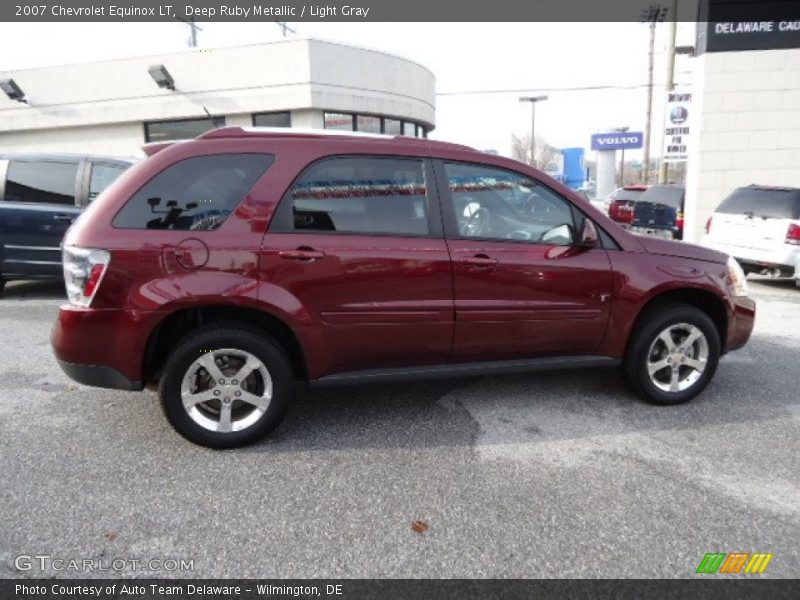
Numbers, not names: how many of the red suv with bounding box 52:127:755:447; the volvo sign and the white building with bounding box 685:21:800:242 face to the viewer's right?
1

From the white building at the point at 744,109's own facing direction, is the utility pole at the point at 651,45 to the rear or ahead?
to the rear

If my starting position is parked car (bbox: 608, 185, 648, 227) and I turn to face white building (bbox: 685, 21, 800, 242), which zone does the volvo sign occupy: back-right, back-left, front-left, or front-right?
back-left

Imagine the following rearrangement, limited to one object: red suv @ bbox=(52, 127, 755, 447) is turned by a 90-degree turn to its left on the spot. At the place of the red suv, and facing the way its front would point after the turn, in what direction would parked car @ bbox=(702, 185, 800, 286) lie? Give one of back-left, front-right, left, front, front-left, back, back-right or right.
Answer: front-right

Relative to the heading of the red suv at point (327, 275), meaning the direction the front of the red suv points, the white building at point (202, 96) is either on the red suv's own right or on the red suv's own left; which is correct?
on the red suv's own left

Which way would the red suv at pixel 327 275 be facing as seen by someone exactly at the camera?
facing to the right of the viewer

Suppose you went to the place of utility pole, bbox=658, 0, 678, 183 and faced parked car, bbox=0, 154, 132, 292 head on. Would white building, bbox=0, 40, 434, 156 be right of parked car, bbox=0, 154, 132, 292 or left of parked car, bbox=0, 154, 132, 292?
right

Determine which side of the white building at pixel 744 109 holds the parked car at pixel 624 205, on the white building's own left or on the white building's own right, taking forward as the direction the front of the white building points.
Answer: on the white building's own right

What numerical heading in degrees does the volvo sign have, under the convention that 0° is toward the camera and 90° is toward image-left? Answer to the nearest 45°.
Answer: approximately 0°

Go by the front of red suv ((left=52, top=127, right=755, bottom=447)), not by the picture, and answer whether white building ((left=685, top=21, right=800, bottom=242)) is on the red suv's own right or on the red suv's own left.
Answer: on the red suv's own left

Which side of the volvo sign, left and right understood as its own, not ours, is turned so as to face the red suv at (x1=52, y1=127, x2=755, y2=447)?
front
